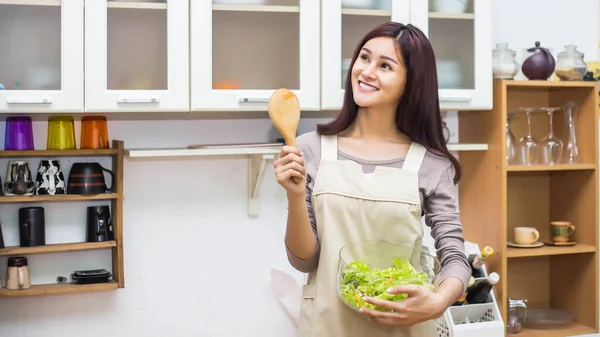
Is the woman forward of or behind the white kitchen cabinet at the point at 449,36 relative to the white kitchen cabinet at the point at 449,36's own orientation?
forward

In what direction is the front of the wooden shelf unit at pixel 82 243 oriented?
toward the camera

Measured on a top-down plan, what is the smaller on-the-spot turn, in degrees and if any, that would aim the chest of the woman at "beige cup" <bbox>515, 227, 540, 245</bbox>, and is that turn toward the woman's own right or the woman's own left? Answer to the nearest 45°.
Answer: approximately 135° to the woman's own left

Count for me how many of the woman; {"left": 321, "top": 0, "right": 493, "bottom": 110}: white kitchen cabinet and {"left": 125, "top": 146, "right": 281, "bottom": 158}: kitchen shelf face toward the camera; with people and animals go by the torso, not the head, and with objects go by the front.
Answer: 3

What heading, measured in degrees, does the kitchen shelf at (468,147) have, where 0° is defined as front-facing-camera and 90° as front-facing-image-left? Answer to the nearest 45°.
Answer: approximately 0°

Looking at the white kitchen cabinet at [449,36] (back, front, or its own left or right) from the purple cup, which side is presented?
right

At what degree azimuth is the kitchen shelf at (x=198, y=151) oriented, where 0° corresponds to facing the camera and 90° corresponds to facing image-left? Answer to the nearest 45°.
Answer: approximately 0°

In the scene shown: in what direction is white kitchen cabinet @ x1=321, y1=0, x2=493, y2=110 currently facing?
toward the camera

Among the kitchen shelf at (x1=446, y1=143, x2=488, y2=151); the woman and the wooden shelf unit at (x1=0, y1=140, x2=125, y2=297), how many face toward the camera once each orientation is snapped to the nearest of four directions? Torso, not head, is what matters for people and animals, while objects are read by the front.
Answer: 3

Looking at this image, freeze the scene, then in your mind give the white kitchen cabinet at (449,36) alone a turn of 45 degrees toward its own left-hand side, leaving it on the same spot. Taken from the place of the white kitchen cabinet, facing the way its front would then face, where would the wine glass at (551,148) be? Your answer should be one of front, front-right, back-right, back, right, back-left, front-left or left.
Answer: left
